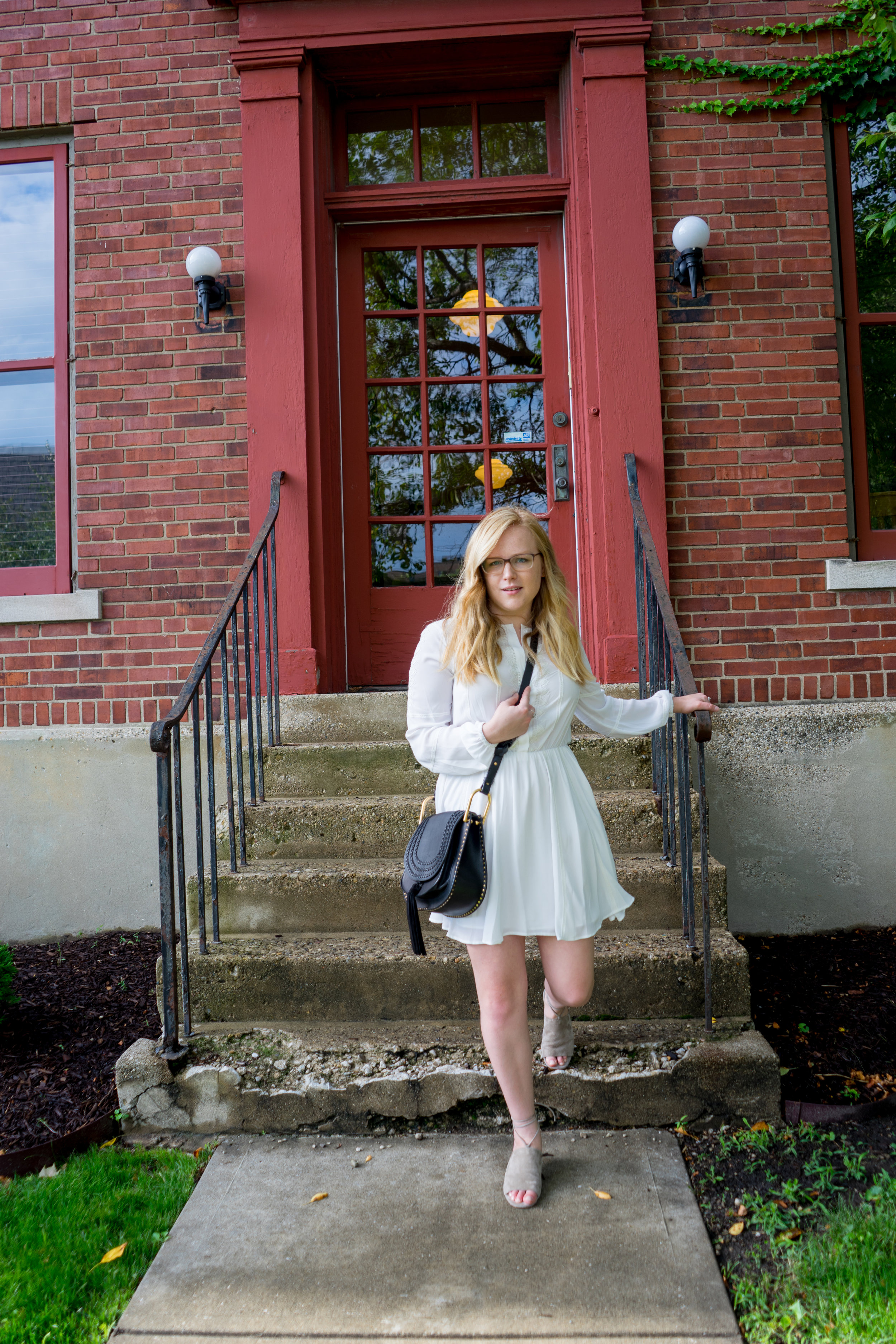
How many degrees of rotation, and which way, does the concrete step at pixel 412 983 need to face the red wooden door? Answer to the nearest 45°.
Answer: approximately 180°

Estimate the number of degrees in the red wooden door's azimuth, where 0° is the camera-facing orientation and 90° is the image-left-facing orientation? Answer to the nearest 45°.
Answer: approximately 0°

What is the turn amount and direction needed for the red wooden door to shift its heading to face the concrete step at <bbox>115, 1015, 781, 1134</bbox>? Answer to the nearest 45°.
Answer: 0° — it already faces it

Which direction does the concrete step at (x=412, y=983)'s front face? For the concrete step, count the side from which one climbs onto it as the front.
toward the camera

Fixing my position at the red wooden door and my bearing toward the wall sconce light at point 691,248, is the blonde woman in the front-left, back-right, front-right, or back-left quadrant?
front-right

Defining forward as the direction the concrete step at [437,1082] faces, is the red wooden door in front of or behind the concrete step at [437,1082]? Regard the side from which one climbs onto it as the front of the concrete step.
behind

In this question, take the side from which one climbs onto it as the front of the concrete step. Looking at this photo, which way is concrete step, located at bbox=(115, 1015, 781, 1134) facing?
toward the camera

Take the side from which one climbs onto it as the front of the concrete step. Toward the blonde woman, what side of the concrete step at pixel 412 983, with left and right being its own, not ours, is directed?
front
